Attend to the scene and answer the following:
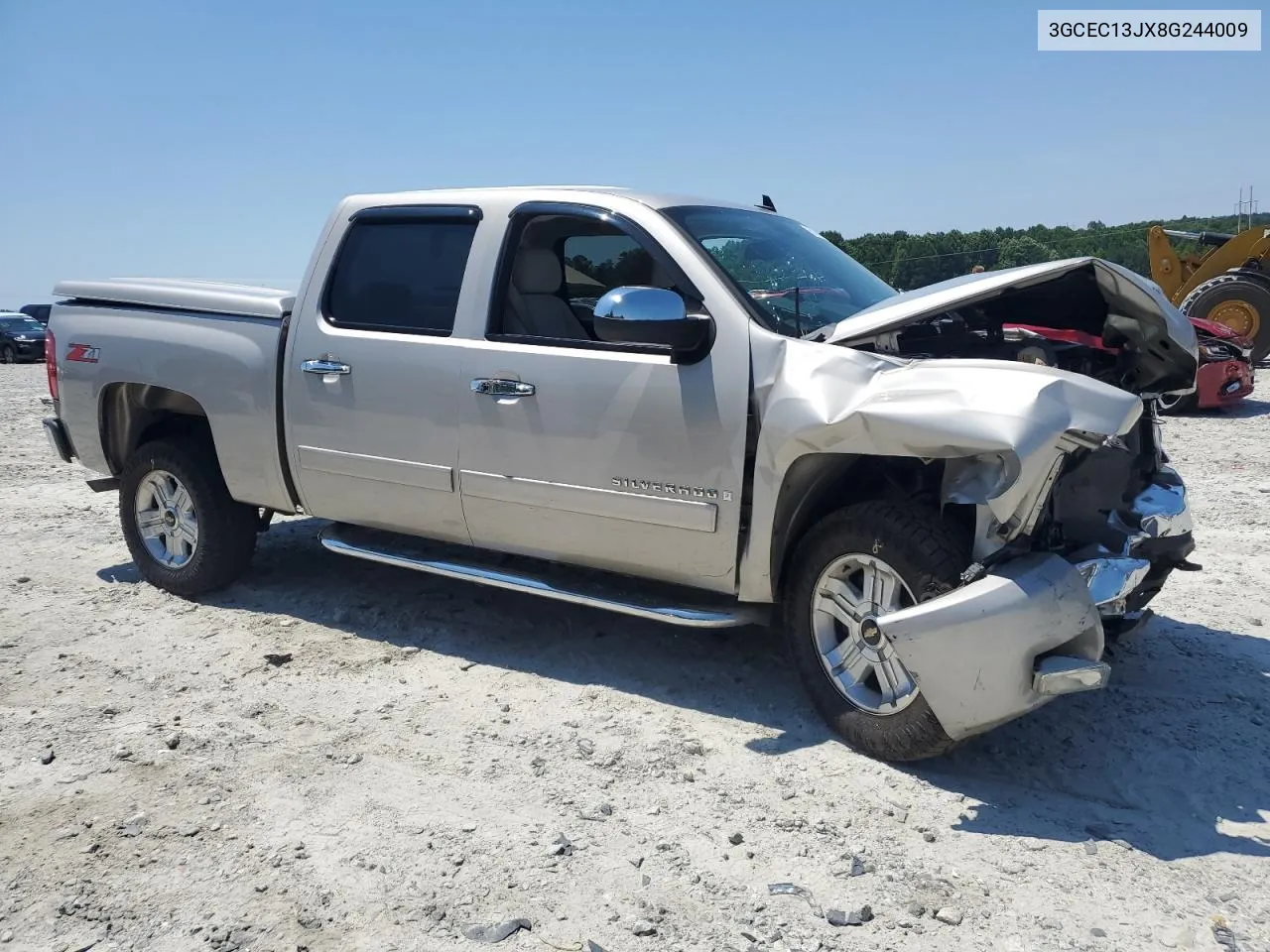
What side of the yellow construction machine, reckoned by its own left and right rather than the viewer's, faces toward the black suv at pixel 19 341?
front

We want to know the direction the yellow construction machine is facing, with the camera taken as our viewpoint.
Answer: facing to the left of the viewer

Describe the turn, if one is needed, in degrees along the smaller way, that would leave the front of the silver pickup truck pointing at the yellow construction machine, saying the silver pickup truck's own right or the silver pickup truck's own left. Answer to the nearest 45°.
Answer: approximately 90° to the silver pickup truck's own left

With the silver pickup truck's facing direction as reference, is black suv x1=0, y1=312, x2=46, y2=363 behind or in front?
behind

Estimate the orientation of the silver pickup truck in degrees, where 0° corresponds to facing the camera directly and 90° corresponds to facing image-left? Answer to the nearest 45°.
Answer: approximately 315°

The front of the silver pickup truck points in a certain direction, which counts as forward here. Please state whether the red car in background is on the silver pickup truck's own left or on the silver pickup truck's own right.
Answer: on the silver pickup truck's own left

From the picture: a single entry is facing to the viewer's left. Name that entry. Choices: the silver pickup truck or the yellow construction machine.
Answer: the yellow construction machine

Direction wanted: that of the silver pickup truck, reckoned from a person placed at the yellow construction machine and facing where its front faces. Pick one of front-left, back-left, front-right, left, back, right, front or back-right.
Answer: left

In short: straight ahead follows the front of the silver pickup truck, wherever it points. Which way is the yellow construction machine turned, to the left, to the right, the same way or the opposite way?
the opposite way
